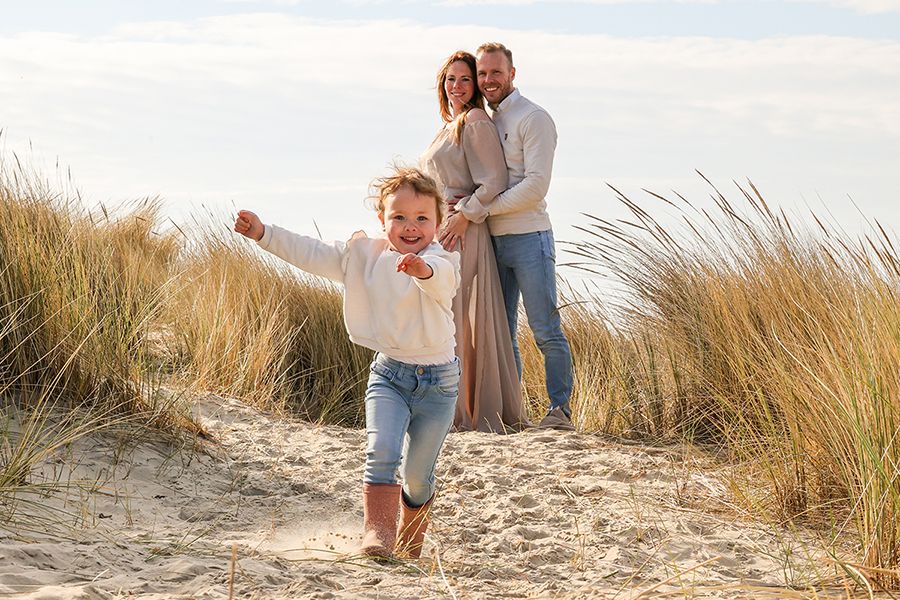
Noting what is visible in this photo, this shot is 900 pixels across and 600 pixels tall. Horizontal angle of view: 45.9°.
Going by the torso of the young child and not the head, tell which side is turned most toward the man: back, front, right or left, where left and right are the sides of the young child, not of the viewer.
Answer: back

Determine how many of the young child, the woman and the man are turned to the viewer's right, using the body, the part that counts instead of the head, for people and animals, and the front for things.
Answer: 0

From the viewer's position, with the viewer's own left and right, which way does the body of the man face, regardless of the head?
facing the viewer and to the left of the viewer

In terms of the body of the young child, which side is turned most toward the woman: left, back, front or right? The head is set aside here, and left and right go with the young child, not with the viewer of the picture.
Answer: back

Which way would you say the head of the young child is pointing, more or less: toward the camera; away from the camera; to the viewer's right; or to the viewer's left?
toward the camera

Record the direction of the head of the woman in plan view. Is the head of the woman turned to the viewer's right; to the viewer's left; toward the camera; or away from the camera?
toward the camera

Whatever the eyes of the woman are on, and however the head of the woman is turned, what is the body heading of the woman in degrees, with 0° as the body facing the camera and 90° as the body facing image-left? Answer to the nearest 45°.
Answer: approximately 45°

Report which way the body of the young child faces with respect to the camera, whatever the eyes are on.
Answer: toward the camera

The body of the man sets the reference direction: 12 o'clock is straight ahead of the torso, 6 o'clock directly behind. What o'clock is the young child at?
The young child is roughly at 11 o'clock from the man.

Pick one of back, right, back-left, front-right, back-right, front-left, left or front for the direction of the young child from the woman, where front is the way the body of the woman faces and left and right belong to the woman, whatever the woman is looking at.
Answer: front-left

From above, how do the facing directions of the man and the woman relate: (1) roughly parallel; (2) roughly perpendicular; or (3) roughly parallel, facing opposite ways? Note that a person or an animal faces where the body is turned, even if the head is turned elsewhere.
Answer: roughly parallel
